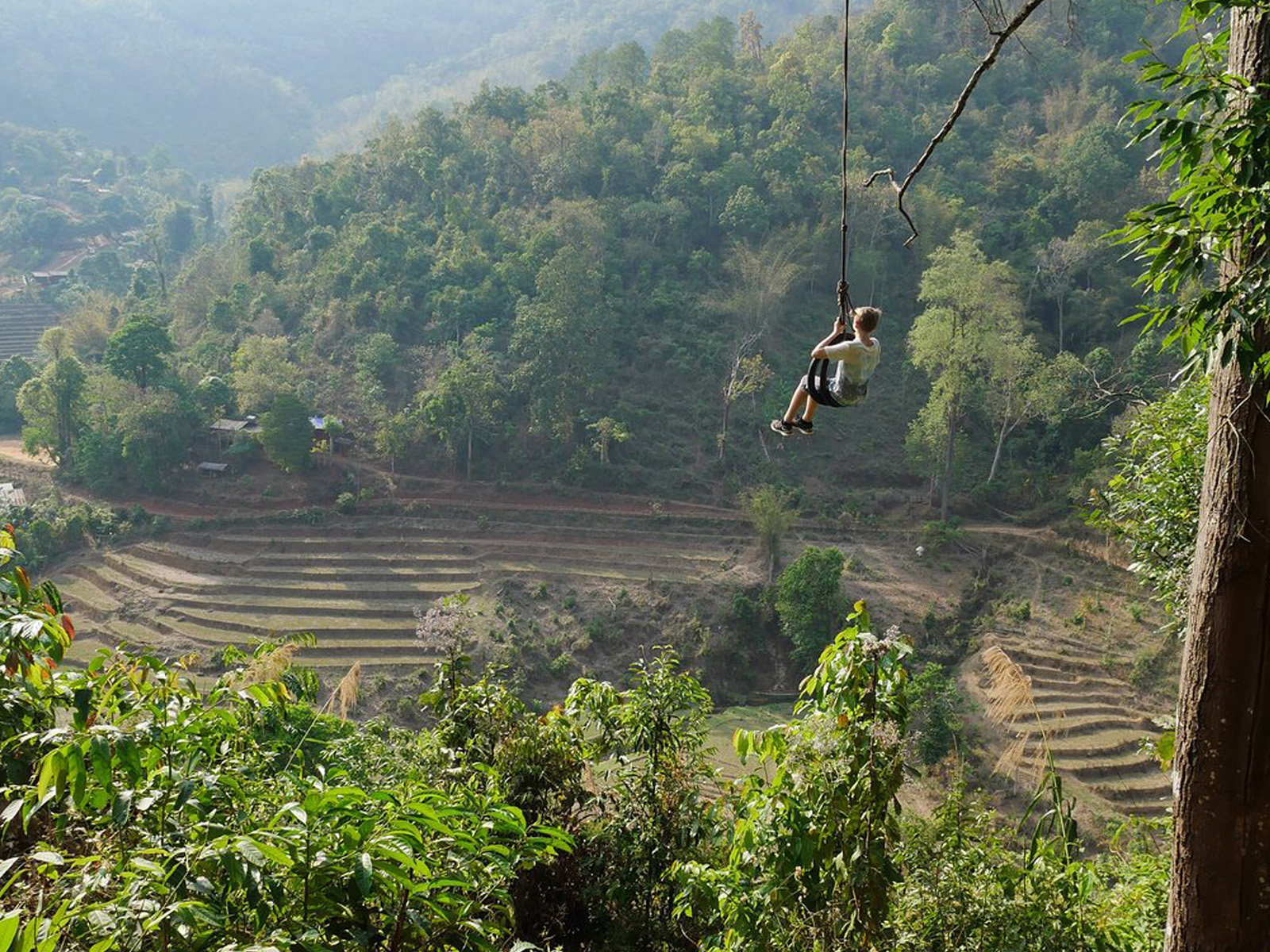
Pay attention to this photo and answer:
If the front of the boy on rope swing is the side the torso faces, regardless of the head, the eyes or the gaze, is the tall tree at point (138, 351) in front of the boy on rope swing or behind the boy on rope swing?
in front

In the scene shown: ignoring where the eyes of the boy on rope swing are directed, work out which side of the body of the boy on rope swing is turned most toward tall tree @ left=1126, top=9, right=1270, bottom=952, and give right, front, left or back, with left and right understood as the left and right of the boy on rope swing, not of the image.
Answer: back

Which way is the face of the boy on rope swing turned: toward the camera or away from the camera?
away from the camera

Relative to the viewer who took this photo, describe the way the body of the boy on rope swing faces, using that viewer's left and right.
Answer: facing away from the viewer and to the left of the viewer

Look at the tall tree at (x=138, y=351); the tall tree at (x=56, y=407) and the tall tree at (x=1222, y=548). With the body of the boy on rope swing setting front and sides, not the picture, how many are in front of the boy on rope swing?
2

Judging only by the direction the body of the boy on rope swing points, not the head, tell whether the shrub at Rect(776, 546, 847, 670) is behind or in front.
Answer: in front

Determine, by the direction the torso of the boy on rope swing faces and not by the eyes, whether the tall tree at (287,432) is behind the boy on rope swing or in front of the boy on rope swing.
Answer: in front
